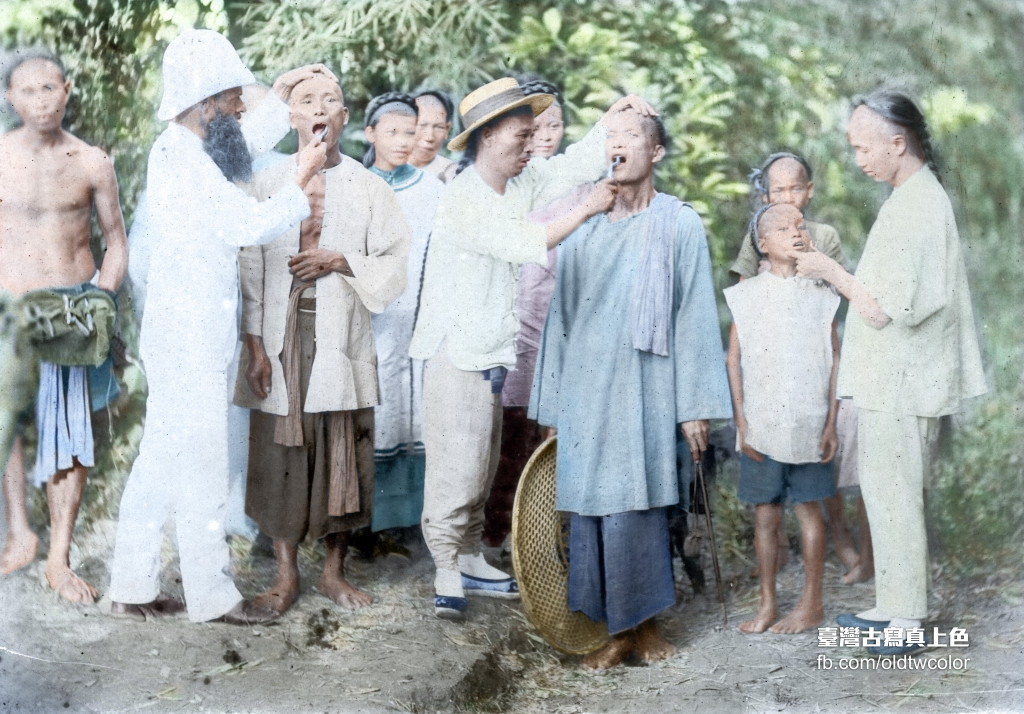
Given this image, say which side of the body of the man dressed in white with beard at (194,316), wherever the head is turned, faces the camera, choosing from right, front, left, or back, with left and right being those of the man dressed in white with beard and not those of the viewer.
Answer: right

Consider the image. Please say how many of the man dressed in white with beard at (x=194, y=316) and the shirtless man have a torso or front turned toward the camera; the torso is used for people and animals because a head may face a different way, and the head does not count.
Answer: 1

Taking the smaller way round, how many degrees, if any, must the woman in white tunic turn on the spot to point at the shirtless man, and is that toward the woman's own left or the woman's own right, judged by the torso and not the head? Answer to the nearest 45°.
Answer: approximately 90° to the woman's own right

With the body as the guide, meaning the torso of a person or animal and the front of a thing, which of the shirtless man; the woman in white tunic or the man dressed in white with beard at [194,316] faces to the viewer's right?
the man dressed in white with beard

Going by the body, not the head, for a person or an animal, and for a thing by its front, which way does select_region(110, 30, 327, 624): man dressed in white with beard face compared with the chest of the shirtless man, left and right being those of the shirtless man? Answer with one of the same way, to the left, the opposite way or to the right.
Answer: to the left

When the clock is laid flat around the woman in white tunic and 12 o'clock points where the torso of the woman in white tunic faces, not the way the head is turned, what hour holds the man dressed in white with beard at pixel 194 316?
The man dressed in white with beard is roughly at 3 o'clock from the woman in white tunic.

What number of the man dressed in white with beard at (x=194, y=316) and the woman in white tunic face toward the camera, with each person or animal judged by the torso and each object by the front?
1

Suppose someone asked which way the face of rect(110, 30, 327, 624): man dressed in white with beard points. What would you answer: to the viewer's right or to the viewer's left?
to the viewer's right

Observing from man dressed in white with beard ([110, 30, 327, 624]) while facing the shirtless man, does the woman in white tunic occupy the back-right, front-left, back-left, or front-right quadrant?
back-right

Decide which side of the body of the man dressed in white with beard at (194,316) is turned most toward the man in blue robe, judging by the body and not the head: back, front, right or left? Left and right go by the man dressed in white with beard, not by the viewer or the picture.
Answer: front
